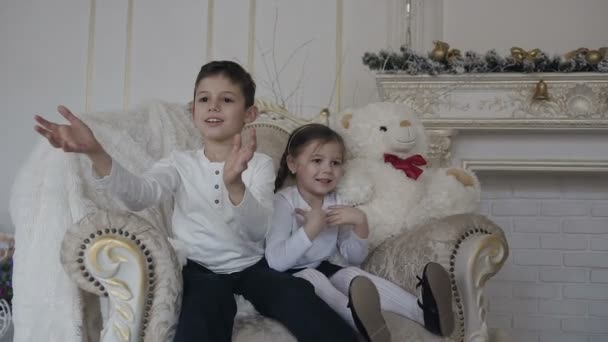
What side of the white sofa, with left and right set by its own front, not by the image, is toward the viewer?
front

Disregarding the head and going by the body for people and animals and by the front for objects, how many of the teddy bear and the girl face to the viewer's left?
0

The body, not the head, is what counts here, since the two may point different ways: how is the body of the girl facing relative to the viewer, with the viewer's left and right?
facing the viewer and to the right of the viewer

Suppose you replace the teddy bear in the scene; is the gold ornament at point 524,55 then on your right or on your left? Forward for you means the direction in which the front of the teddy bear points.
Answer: on your left

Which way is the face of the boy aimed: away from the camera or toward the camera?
toward the camera

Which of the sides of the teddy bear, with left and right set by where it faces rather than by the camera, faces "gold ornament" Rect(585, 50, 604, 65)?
left

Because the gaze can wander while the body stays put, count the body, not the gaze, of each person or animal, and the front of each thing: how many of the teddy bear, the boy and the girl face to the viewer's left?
0

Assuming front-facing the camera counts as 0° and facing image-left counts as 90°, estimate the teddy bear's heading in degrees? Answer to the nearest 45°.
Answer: approximately 315°

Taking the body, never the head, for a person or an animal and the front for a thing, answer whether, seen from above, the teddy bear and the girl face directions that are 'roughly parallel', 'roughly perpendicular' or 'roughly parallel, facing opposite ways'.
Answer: roughly parallel

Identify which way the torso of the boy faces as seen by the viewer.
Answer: toward the camera
